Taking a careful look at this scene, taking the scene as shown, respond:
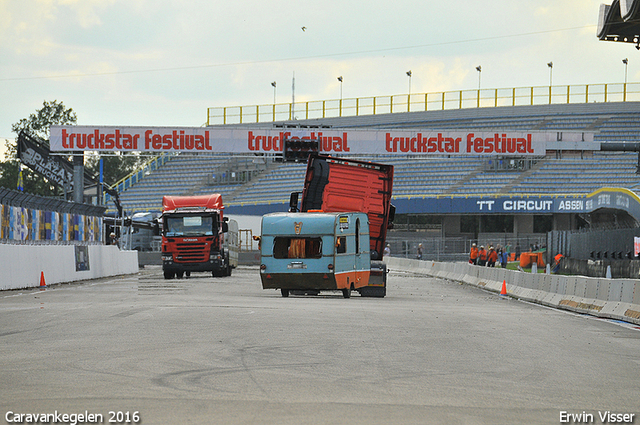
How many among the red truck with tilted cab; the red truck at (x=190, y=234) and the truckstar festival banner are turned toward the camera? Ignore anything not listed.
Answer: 2

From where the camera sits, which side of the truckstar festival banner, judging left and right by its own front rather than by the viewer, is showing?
front

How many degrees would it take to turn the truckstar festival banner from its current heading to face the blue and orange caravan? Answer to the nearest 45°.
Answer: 0° — it already faces it

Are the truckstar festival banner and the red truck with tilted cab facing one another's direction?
yes

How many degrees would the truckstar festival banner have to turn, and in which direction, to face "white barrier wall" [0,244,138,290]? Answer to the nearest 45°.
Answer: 0° — it already faces it

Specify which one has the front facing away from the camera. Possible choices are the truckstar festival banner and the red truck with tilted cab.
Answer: the red truck with tilted cab

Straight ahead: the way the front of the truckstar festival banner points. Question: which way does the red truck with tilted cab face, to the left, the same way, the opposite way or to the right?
the opposite way

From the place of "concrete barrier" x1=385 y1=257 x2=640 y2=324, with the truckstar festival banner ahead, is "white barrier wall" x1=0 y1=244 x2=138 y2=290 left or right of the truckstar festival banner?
left

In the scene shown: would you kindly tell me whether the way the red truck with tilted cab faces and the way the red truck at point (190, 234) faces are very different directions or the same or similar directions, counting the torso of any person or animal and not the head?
very different directions

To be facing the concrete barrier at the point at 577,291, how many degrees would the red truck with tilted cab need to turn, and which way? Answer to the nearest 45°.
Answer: approximately 135° to its right

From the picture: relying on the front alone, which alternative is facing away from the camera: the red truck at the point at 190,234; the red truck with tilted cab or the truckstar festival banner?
the red truck with tilted cab

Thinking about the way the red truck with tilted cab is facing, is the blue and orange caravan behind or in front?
behind

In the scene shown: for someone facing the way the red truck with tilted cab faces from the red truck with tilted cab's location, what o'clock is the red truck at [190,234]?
The red truck is roughly at 11 o'clock from the red truck with tilted cab.

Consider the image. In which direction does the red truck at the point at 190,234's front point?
toward the camera

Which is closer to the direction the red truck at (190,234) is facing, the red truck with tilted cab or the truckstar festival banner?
the red truck with tilted cab

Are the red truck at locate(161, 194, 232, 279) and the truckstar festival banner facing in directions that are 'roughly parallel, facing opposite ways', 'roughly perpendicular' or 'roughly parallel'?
roughly parallel

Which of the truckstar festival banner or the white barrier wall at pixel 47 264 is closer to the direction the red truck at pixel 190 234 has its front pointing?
the white barrier wall

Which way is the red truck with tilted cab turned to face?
away from the camera
